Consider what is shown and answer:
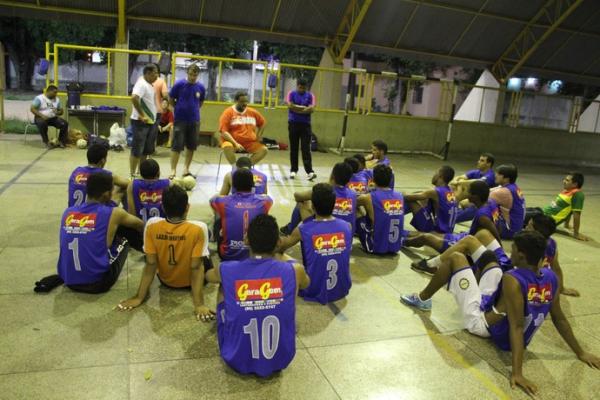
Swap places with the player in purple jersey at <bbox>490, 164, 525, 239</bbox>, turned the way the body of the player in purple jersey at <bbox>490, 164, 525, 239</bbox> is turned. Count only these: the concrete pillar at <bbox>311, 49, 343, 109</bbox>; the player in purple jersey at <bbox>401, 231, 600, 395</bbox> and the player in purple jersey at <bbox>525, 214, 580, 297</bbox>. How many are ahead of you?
1

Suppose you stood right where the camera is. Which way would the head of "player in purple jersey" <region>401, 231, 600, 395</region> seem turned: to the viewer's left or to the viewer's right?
to the viewer's left

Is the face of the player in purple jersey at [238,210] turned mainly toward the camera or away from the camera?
away from the camera

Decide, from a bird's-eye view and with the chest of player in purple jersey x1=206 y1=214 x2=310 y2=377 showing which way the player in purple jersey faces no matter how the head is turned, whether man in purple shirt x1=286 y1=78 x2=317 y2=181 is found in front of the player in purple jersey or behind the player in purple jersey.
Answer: in front

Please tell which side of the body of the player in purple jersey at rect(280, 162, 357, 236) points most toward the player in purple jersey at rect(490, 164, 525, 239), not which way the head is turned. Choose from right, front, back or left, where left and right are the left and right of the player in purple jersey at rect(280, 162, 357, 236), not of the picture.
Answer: right

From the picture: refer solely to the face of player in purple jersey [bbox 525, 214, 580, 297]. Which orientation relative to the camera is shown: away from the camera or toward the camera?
away from the camera

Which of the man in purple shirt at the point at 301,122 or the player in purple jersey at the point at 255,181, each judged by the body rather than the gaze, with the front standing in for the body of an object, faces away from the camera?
the player in purple jersey

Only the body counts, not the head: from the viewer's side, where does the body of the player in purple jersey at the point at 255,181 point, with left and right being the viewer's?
facing away from the viewer

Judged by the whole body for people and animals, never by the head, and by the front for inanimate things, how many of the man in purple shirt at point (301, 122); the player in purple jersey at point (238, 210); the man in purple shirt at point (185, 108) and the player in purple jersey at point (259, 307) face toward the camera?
2

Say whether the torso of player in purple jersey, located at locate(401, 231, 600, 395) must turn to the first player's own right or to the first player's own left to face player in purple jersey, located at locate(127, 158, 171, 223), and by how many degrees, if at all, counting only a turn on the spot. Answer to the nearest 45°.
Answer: approximately 45° to the first player's own left

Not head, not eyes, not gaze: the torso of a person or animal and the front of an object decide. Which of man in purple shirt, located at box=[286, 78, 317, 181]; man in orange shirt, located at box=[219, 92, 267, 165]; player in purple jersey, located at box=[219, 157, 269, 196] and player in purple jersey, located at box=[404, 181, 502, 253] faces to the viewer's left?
player in purple jersey, located at box=[404, 181, 502, 253]

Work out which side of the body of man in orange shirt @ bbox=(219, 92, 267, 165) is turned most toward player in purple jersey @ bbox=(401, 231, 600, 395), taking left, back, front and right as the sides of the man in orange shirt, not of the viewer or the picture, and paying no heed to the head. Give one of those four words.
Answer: front

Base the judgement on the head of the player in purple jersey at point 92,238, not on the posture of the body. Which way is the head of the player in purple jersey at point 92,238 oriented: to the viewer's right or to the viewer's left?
to the viewer's right

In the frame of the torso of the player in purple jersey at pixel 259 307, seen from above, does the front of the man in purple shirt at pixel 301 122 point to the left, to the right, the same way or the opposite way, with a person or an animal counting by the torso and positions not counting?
the opposite way

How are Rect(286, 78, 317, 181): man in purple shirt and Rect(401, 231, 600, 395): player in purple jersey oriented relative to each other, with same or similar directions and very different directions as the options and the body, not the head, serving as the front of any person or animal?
very different directions

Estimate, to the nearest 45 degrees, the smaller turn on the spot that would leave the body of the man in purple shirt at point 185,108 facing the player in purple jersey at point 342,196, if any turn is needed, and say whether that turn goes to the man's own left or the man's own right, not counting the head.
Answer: approximately 45° to the man's own left

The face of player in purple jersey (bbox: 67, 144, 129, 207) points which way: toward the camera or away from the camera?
away from the camera

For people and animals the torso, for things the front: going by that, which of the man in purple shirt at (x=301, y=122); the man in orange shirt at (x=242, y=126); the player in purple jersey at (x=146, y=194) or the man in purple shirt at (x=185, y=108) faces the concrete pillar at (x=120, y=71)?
the player in purple jersey

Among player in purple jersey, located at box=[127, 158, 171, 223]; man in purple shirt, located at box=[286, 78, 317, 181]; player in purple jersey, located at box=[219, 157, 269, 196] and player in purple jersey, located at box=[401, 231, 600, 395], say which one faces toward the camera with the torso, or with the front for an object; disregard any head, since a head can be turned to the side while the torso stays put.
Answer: the man in purple shirt

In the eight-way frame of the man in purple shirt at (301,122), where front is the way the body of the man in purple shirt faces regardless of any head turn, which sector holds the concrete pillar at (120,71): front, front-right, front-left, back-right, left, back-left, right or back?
back-right
